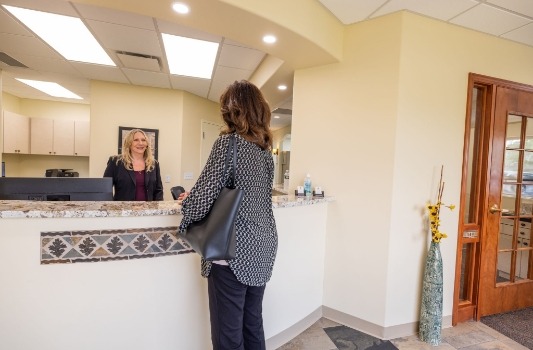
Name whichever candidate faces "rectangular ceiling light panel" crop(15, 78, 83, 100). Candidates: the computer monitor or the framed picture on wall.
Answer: the computer monitor

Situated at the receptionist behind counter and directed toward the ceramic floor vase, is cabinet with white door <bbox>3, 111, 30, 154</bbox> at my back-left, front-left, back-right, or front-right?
back-left

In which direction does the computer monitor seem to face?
away from the camera

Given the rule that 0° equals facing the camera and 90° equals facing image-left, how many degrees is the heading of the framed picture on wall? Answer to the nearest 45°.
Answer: approximately 0°

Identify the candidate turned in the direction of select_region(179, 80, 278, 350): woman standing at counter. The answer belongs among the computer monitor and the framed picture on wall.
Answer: the framed picture on wall

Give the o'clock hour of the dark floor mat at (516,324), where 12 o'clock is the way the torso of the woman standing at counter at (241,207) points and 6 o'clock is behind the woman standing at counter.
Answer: The dark floor mat is roughly at 4 o'clock from the woman standing at counter.

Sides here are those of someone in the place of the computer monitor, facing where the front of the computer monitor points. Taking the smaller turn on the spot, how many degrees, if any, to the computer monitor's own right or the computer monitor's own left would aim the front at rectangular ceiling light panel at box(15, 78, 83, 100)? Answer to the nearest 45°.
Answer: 0° — it already faces it

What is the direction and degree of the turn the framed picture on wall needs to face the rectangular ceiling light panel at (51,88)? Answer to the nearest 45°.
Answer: approximately 135° to its right
